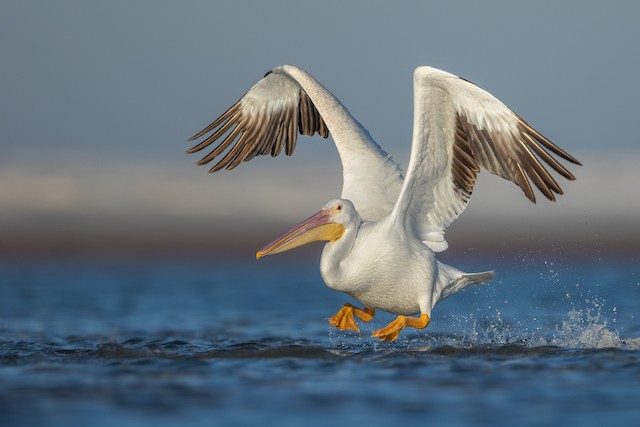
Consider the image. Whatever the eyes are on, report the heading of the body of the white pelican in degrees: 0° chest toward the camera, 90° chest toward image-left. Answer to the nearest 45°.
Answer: approximately 45°

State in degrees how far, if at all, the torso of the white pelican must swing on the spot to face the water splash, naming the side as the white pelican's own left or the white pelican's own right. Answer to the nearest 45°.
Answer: approximately 180°
